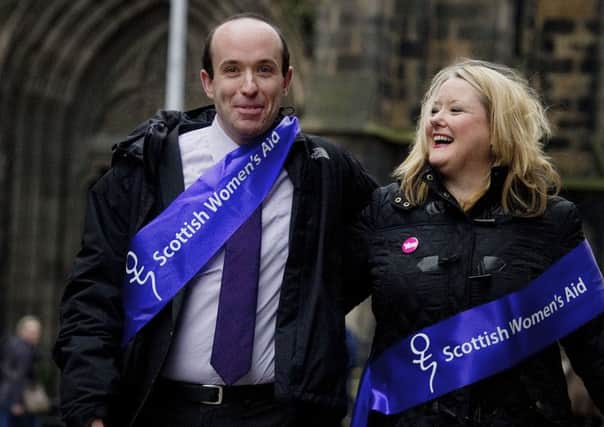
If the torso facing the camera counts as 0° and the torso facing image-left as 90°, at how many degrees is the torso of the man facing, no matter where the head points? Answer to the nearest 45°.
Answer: approximately 0°

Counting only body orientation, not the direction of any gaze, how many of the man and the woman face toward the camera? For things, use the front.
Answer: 2

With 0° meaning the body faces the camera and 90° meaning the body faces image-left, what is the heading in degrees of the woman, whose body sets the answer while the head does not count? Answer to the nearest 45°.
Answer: approximately 0°

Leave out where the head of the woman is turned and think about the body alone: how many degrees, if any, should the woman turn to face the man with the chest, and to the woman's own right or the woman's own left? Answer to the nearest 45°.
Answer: approximately 90° to the woman's own right

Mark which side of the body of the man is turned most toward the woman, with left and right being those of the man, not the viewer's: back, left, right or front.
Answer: left
